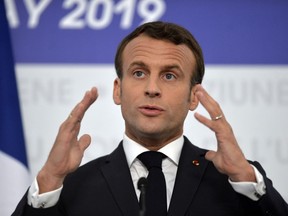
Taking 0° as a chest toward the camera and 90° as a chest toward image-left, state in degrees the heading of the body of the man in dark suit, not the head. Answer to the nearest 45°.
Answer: approximately 0°

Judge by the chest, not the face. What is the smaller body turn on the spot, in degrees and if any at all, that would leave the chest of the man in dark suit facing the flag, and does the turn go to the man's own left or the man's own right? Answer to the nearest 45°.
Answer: approximately 135° to the man's own right
